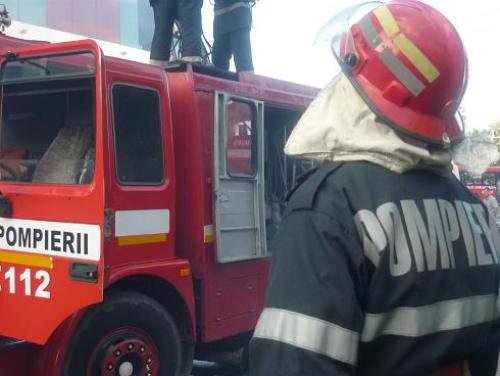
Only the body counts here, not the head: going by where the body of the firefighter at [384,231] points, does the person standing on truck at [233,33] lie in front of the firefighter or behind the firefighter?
in front

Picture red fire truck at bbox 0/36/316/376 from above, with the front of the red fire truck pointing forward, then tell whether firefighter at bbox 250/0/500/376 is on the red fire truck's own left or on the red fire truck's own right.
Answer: on the red fire truck's own left

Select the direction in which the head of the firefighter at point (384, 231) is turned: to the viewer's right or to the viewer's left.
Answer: to the viewer's left

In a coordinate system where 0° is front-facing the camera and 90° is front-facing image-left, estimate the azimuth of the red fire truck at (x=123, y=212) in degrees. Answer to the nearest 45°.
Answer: approximately 45°

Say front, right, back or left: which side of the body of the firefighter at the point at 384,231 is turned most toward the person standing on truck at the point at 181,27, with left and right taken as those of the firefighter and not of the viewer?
front

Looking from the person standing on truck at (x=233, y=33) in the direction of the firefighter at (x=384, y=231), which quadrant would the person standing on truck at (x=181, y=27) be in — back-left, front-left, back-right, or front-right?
front-right

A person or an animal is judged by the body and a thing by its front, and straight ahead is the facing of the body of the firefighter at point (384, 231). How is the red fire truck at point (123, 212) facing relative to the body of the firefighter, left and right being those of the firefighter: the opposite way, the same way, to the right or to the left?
to the left

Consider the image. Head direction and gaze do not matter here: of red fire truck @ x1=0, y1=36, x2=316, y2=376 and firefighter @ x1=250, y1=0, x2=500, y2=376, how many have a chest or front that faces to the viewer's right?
0

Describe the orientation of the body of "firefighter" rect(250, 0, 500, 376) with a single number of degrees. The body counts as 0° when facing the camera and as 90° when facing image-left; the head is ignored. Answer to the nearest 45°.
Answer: approximately 135°
